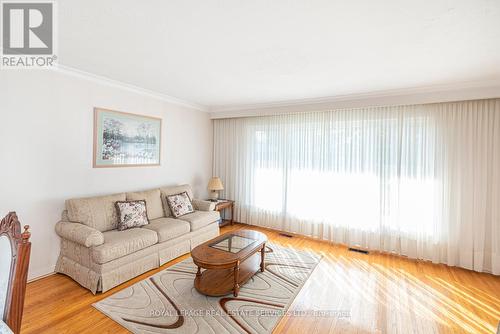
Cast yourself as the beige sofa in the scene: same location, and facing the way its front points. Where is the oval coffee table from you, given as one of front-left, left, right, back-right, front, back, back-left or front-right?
front

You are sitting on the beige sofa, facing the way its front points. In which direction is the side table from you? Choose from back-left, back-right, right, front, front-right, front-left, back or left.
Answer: left

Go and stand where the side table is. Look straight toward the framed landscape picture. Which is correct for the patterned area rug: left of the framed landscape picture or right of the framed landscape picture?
left

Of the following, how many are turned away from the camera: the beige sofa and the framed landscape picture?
0

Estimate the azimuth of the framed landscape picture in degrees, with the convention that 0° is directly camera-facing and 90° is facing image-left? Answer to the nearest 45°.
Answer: approximately 315°

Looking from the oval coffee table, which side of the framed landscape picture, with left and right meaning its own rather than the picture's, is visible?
front

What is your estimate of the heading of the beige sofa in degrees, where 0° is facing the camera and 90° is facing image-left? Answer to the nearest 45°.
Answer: approximately 315°

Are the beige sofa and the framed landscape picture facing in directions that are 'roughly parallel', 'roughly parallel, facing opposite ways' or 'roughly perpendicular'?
roughly parallel

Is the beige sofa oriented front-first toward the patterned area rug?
yes

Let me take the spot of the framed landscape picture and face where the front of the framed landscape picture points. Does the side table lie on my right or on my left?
on my left
